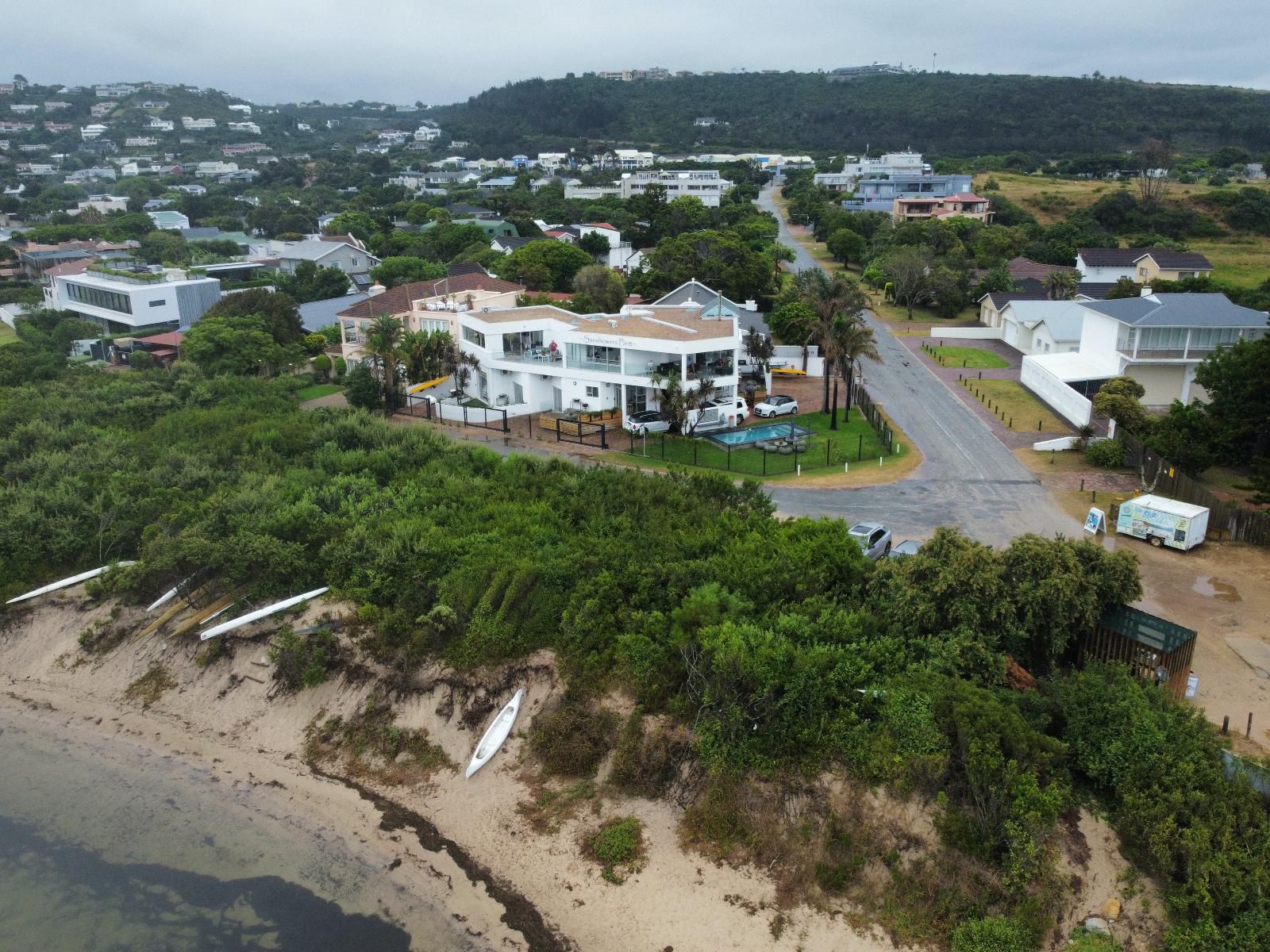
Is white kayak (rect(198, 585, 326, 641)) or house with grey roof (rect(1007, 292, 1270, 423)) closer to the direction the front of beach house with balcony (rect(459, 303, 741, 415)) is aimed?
the white kayak

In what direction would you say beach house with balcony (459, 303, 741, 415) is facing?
toward the camera

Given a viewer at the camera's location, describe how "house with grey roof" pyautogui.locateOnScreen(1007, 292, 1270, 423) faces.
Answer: facing the viewer

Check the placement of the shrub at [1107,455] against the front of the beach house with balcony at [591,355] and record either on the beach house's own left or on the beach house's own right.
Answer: on the beach house's own left

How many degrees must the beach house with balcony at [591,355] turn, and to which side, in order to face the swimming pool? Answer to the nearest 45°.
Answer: approximately 45° to its left

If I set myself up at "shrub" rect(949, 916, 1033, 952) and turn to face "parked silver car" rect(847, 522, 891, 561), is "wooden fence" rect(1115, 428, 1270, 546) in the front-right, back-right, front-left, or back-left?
front-right

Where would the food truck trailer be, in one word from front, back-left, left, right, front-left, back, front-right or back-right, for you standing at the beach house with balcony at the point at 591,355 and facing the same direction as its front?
front-left

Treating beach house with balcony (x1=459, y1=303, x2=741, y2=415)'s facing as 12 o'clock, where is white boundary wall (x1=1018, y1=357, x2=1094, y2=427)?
The white boundary wall is roughly at 9 o'clock from the beach house with balcony.

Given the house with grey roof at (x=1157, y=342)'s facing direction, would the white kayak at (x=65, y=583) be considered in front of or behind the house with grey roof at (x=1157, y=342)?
in front

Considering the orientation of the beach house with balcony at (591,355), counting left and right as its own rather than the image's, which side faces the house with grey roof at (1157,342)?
left

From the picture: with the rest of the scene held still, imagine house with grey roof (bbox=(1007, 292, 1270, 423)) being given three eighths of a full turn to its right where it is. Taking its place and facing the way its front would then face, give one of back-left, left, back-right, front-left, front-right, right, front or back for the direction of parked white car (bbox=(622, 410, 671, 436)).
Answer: left

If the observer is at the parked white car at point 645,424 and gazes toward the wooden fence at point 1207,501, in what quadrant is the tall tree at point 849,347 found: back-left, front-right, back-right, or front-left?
front-left

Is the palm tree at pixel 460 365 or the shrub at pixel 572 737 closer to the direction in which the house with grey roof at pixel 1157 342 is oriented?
the shrub

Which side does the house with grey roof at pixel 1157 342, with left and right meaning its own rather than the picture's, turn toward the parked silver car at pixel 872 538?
front

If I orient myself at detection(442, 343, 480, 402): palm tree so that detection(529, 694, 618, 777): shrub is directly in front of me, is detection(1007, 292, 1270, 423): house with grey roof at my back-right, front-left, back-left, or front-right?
front-left

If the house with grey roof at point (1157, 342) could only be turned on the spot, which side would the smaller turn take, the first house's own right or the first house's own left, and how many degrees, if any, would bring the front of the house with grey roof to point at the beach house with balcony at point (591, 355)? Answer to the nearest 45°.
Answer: approximately 45° to the first house's own right
